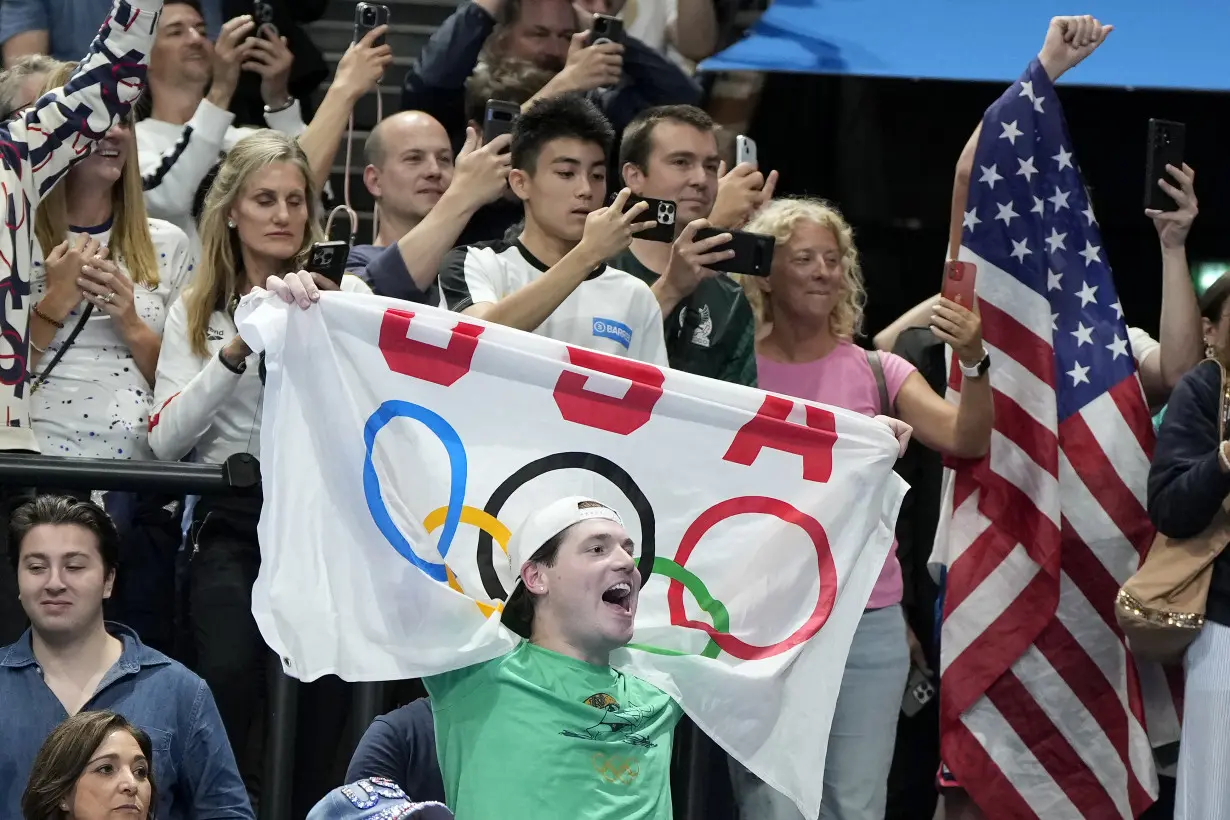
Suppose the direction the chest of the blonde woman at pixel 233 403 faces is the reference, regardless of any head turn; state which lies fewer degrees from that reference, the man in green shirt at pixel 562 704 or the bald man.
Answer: the man in green shirt

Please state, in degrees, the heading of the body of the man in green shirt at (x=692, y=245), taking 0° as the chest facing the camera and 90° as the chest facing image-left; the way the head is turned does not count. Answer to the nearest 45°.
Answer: approximately 315°

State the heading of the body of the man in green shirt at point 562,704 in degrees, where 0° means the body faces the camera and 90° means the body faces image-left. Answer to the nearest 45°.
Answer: approximately 315°

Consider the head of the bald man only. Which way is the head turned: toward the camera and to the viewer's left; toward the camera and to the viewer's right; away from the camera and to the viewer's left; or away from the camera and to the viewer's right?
toward the camera and to the viewer's right

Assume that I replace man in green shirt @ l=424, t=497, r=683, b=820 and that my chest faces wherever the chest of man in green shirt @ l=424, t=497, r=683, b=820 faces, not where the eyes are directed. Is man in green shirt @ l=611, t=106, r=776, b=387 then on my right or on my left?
on my left

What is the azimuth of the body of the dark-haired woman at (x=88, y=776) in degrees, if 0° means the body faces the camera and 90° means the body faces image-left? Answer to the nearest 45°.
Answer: approximately 315°
